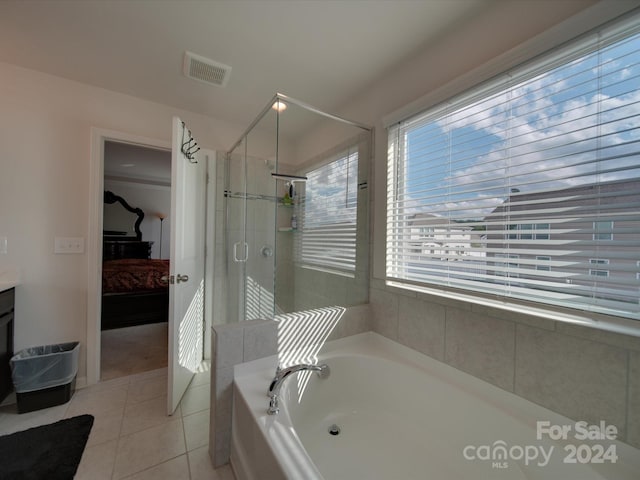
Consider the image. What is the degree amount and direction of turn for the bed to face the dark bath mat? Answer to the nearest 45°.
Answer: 0° — it already faces it

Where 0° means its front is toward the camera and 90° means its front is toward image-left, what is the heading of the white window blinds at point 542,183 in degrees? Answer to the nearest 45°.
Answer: approximately 45°

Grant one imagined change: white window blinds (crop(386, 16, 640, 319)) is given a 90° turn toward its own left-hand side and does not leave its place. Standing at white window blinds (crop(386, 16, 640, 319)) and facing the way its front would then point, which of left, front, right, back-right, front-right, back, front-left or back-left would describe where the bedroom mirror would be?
back-right

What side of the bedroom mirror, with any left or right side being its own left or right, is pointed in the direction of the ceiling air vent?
front

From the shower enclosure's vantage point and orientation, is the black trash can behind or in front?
in front

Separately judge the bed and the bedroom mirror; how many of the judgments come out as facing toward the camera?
2

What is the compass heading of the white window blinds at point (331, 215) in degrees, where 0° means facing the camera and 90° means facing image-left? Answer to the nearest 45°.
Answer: approximately 45°

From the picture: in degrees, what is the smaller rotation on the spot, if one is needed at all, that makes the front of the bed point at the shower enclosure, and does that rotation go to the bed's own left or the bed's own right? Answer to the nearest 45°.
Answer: approximately 45° to the bed's own left

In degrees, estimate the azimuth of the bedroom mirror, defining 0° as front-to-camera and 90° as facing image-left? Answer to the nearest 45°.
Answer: approximately 0°
